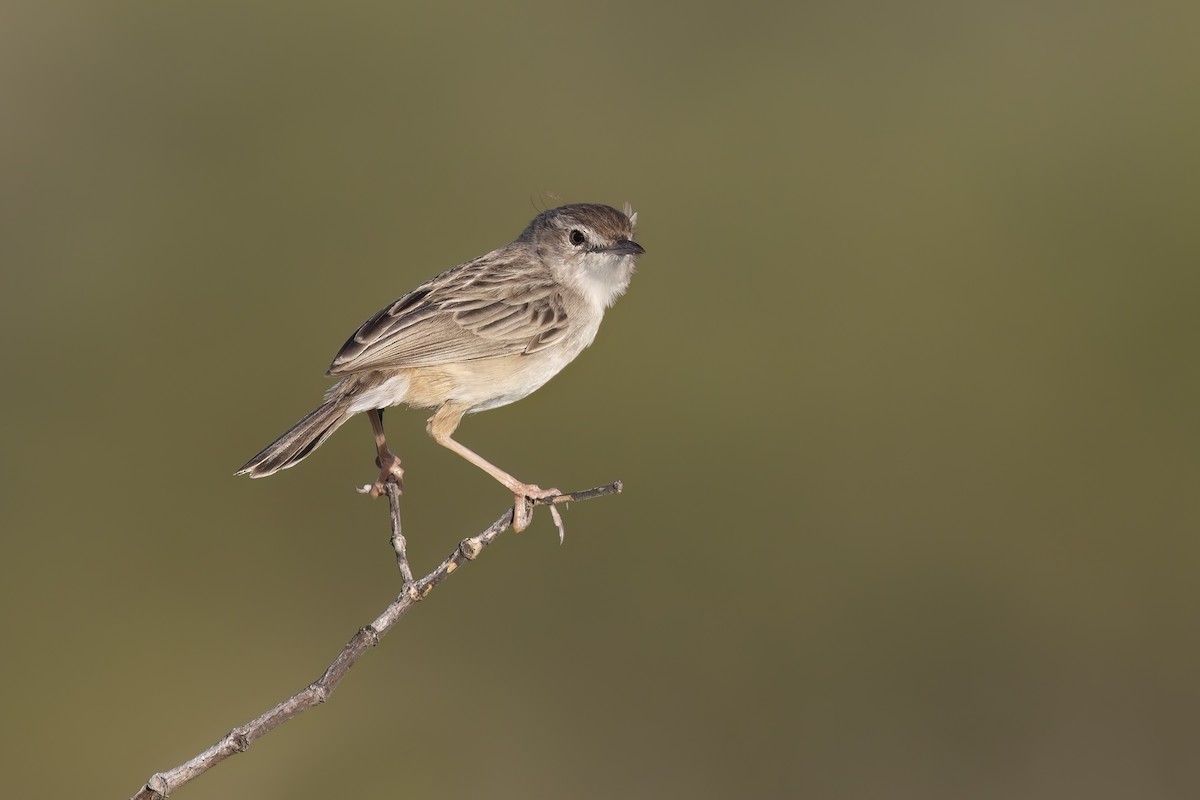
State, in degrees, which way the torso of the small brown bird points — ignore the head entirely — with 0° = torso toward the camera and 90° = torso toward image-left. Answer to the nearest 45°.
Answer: approximately 270°
